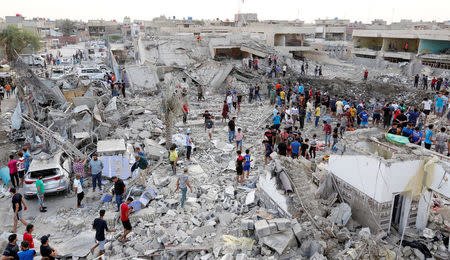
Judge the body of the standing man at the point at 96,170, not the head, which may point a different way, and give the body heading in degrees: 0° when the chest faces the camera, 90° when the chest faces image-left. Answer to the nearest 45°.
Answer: approximately 0°

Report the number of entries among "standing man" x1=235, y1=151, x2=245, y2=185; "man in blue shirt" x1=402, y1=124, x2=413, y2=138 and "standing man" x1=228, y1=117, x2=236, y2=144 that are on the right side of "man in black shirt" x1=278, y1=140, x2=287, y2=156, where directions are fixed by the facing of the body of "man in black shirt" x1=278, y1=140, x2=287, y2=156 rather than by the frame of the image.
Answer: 1

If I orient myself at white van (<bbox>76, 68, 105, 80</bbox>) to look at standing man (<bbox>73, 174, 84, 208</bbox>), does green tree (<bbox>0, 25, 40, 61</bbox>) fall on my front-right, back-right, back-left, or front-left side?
back-right

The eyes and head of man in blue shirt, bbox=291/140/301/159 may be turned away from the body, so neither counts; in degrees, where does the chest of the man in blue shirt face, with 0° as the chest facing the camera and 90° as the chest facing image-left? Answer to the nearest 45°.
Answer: approximately 180°

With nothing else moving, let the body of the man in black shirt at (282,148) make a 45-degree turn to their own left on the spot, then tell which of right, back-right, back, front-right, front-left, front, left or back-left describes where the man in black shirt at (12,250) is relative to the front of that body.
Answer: left

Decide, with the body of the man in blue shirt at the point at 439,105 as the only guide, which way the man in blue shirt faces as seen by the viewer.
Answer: away from the camera

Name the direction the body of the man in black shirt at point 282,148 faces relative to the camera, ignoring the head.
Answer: away from the camera

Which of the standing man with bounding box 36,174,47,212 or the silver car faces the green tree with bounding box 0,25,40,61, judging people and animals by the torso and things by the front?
the silver car

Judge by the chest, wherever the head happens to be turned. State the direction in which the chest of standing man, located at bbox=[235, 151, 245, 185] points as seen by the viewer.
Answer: away from the camera

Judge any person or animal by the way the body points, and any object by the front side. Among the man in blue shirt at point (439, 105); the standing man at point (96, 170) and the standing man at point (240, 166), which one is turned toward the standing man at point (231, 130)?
the standing man at point (240, 166)

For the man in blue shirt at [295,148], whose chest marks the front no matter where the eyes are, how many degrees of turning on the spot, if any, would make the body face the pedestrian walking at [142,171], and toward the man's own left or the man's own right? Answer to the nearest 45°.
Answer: approximately 135° to the man's own left

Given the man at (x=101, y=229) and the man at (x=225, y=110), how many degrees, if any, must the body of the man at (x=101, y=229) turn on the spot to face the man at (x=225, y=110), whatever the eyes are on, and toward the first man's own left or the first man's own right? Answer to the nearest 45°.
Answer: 0° — they already face them
